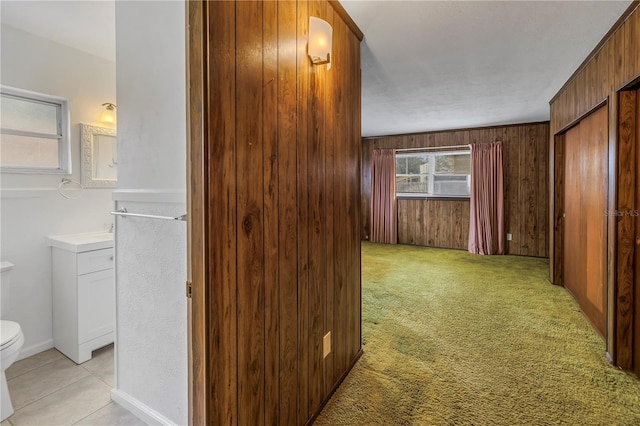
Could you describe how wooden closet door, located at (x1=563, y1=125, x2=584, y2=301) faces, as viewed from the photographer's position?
facing to the left of the viewer

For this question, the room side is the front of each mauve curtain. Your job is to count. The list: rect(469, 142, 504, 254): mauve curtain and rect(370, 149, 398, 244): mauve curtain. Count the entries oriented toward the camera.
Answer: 2

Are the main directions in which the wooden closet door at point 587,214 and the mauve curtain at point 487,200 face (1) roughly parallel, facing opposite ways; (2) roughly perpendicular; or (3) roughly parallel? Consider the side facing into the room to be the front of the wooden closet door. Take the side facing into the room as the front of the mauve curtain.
roughly perpendicular

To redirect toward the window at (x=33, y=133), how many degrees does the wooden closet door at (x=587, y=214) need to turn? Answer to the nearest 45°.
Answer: approximately 45° to its left

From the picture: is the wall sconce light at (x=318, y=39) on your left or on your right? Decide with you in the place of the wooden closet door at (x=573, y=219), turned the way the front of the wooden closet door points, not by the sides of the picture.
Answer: on your left

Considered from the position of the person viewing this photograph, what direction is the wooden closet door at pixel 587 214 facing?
facing to the left of the viewer

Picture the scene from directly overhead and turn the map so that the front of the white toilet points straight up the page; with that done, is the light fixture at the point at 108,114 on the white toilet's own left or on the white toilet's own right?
on the white toilet's own left
